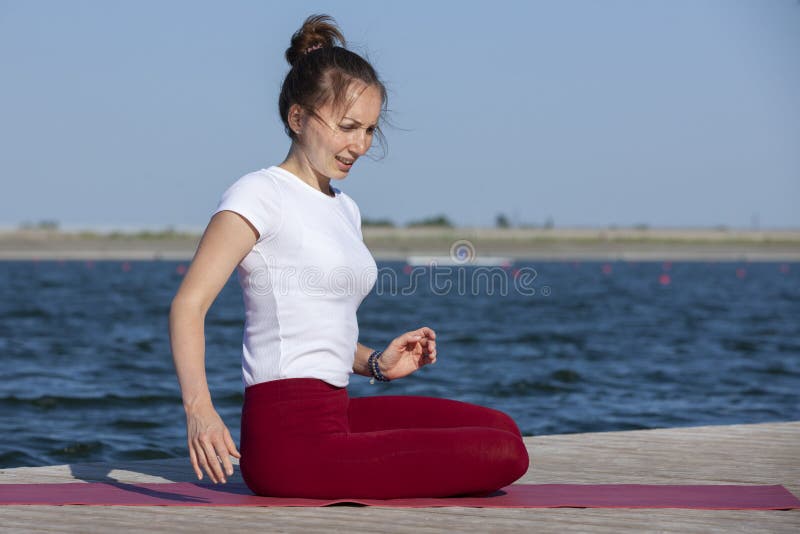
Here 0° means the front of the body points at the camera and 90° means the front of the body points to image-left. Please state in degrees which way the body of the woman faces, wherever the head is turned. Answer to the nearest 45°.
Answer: approximately 270°
